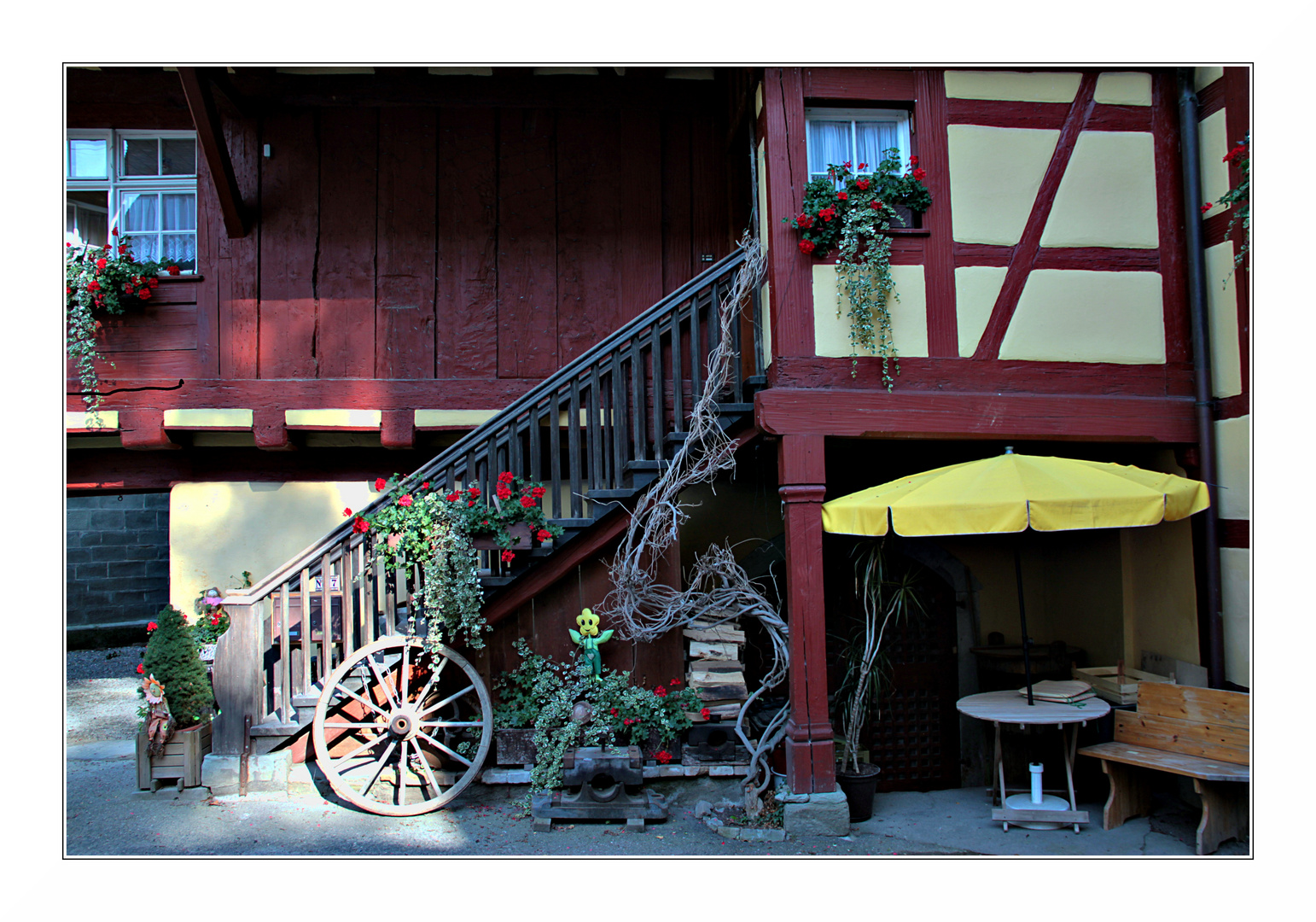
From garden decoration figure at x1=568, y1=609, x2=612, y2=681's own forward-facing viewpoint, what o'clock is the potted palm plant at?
The potted palm plant is roughly at 9 o'clock from the garden decoration figure.

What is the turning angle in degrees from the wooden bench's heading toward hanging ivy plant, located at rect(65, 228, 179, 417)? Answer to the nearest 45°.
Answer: approximately 45° to its right

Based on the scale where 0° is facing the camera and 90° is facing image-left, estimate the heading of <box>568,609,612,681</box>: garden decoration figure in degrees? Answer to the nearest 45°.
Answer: approximately 0°

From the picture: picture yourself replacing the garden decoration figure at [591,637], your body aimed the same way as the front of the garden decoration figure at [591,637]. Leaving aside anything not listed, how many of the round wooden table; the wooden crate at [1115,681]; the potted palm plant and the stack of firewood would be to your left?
4

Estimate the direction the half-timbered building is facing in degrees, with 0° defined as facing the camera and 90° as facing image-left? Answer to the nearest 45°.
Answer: approximately 0°

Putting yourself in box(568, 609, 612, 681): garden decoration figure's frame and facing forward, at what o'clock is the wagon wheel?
The wagon wheel is roughly at 3 o'clock from the garden decoration figure.

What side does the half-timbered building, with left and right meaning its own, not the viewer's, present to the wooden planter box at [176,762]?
right

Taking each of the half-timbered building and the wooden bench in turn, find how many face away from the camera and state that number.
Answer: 0

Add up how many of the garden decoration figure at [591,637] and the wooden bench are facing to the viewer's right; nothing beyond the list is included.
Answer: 0
